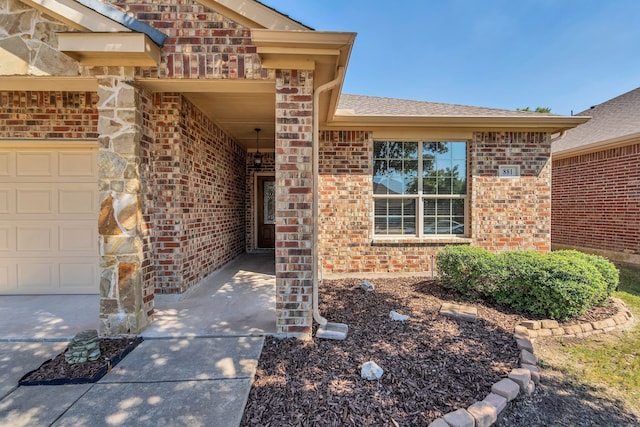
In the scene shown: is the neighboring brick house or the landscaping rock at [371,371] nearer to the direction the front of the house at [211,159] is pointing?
the landscaping rock

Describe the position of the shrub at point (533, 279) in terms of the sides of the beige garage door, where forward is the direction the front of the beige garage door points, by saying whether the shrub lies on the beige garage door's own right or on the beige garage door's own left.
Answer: on the beige garage door's own left

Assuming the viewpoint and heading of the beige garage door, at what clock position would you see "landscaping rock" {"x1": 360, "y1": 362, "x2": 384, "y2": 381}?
The landscaping rock is roughly at 11 o'clock from the beige garage door.

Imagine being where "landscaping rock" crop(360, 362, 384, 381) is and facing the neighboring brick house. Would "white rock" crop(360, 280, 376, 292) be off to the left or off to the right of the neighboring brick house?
left

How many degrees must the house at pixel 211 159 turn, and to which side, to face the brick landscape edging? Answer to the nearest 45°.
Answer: approximately 45° to its left

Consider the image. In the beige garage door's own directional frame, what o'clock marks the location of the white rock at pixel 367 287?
The white rock is roughly at 10 o'clock from the beige garage door.

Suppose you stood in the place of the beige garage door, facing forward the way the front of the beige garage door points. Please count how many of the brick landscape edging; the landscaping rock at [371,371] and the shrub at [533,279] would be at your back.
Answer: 0

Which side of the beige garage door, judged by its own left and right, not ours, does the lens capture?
front

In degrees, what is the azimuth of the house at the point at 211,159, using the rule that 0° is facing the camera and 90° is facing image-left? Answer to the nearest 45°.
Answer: approximately 0°

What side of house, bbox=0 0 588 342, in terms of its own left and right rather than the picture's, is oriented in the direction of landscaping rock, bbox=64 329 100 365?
front

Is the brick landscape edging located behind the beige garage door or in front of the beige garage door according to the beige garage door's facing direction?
in front

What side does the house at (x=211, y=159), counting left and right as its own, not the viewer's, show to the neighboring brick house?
left

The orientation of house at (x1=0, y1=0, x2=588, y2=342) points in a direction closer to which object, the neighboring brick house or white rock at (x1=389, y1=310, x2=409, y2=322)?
the white rock
